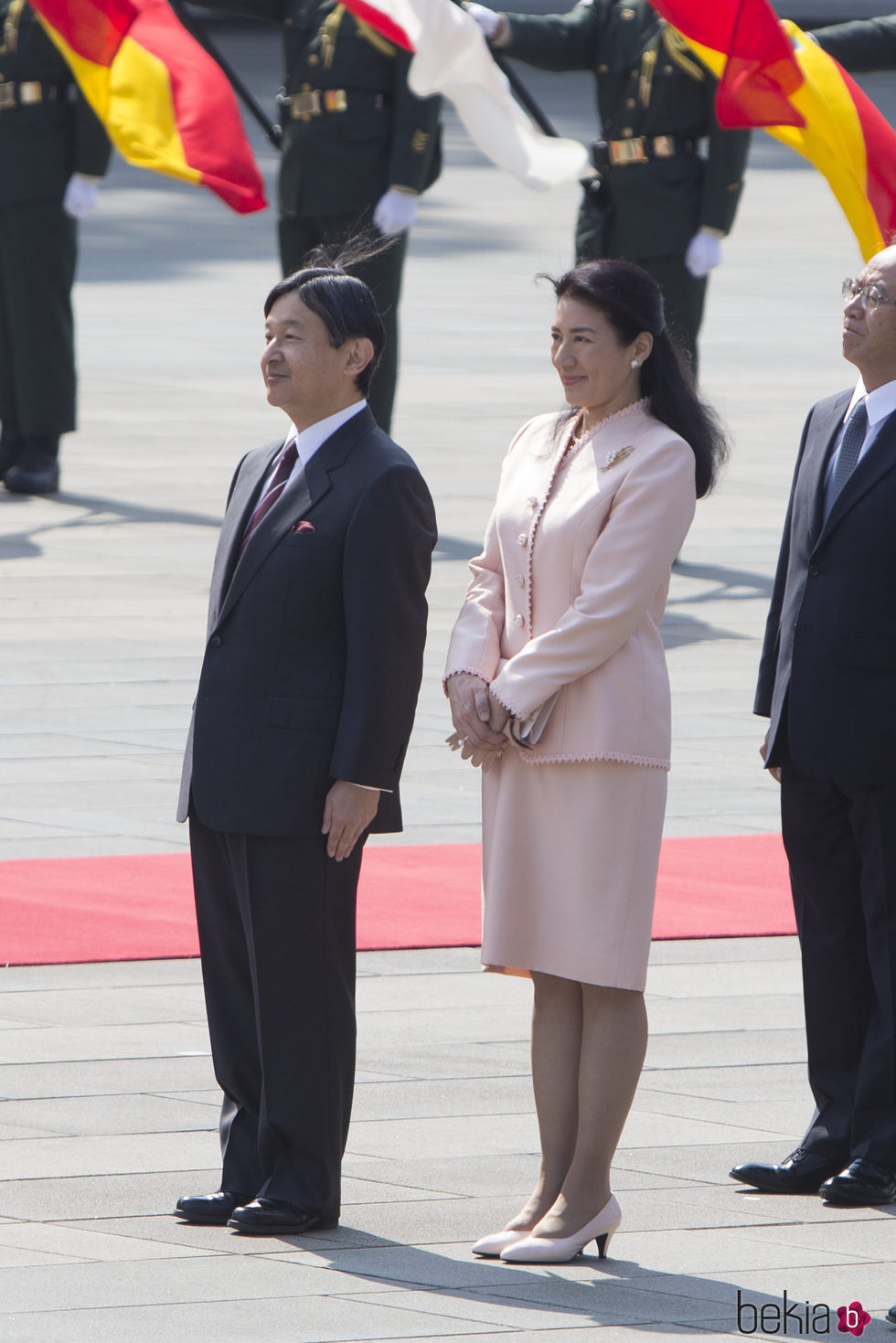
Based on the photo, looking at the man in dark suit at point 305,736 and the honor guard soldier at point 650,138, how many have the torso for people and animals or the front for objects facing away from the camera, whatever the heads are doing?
0

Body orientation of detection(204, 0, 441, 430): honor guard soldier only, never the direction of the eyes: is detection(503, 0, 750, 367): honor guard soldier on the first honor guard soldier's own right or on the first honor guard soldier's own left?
on the first honor guard soldier's own left

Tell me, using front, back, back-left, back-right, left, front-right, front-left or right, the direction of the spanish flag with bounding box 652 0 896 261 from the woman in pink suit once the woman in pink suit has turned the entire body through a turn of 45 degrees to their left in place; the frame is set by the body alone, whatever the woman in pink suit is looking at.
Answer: back

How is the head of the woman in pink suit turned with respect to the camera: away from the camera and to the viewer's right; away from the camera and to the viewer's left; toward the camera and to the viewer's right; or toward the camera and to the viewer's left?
toward the camera and to the viewer's left

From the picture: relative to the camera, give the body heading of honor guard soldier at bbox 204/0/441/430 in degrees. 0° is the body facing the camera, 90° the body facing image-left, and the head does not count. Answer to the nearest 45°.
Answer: approximately 45°

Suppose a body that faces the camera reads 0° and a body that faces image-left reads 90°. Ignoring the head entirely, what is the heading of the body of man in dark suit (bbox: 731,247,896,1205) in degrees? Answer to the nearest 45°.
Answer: approximately 45°

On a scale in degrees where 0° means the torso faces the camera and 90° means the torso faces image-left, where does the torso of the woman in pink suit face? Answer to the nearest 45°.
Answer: approximately 45°

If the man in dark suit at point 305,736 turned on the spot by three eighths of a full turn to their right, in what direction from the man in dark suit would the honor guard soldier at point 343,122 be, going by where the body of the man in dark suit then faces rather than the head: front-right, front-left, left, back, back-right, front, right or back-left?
front

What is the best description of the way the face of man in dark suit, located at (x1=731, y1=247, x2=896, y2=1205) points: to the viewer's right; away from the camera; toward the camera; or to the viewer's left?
to the viewer's left

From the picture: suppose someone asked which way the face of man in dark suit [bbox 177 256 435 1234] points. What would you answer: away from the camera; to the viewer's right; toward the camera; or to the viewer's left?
to the viewer's left
